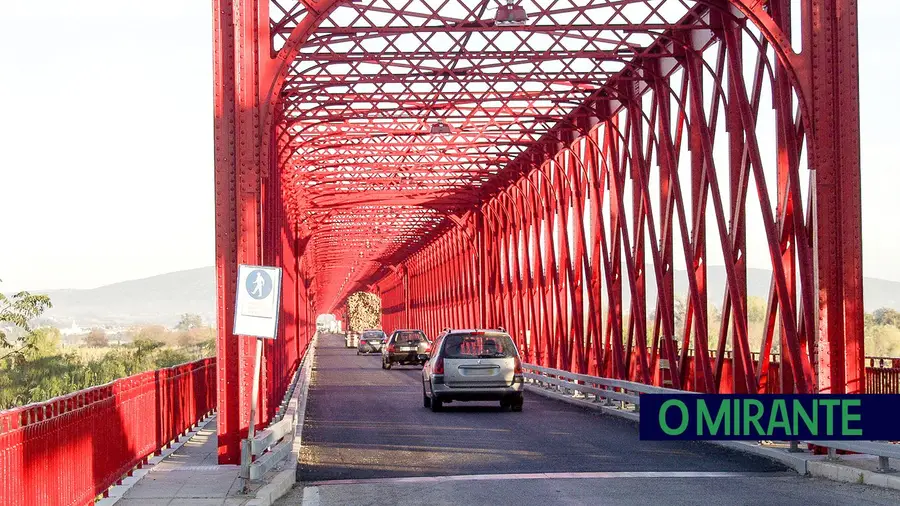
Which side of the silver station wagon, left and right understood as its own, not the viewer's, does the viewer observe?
back

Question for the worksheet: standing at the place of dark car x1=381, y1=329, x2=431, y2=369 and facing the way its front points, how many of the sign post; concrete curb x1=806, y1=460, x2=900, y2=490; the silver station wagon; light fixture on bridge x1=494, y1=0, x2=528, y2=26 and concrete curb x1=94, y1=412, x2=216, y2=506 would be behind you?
5

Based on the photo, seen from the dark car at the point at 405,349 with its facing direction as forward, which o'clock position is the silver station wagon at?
The silver station wagon is roughly at 6 o'clock from the dark car.

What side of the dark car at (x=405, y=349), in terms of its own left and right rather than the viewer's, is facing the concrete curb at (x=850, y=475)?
back

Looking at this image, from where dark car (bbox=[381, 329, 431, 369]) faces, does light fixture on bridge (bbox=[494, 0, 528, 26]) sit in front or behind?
behind

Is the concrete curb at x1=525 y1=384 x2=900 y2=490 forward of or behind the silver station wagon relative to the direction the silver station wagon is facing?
behind

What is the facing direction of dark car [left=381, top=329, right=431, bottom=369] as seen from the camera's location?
facing away from the viewer
